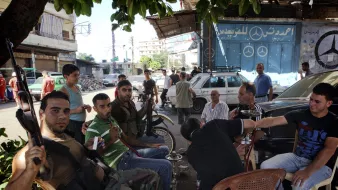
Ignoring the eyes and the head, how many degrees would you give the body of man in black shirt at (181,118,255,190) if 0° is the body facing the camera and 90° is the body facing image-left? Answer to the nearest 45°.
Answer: approximately 180°

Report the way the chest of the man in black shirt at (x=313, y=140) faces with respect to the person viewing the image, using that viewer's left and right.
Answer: facing the viewer and to the left of the viewer

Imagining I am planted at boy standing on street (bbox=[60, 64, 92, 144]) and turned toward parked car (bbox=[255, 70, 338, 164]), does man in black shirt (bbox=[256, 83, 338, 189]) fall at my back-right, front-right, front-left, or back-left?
front-right

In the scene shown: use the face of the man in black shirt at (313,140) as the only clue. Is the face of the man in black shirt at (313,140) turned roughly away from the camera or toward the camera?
toward the camera

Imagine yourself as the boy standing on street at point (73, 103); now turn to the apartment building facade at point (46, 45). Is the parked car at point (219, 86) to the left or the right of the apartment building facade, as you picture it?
right

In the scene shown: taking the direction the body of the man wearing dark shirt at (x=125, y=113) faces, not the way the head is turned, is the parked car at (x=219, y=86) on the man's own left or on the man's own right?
on the man's own left

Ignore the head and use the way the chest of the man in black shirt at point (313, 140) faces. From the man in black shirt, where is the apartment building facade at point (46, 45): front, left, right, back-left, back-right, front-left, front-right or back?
right

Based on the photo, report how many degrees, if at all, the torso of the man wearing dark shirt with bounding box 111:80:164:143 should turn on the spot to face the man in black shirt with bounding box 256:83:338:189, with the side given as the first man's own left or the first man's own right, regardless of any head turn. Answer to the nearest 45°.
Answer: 0° — they already face them

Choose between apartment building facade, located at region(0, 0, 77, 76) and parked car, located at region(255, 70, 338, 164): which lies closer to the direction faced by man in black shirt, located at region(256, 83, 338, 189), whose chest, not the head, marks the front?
the apartment building facade

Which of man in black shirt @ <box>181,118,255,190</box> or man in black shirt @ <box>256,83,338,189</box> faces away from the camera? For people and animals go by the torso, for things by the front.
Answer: man in black shirt @ <box>181,118,255,190</box>

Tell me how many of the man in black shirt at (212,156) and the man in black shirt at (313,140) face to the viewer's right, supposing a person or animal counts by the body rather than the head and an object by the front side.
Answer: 0
